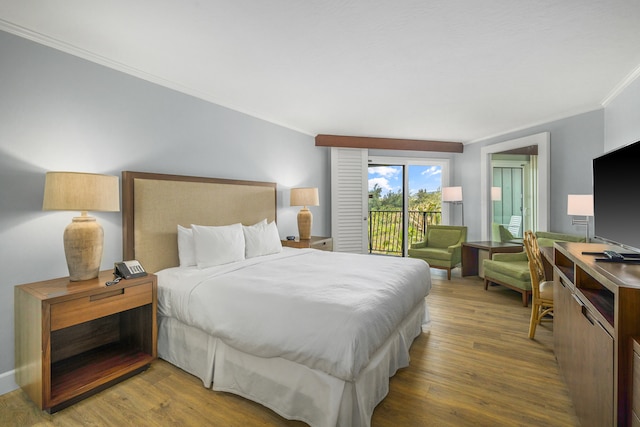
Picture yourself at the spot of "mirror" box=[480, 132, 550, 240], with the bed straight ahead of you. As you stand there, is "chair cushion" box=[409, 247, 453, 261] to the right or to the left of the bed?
right

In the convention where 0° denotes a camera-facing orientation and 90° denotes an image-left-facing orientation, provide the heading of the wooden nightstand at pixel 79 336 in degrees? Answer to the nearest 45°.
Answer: approximately 315°

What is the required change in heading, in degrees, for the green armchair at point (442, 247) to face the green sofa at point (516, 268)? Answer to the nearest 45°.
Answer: approximately 90° to its left

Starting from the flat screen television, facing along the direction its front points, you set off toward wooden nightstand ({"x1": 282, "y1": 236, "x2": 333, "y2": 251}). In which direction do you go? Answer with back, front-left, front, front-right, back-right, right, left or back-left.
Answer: front-right

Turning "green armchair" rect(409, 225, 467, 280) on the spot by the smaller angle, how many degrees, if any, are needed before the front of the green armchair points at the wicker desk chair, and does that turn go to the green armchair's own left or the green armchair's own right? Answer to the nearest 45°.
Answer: approximately 45° to the green armchair's own left

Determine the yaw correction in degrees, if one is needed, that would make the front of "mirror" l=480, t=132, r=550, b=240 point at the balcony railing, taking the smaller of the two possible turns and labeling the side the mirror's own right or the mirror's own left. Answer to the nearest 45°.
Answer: approximately 45° to the mirror's own right

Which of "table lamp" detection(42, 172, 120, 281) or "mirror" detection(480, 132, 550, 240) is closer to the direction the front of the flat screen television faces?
the table lamp

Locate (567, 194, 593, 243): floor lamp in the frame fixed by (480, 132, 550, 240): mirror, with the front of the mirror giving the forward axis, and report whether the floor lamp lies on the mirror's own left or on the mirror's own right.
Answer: on the mirror's own left

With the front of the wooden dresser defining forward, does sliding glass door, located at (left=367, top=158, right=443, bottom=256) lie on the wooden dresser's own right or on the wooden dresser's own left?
on the wooden dresser's own right
